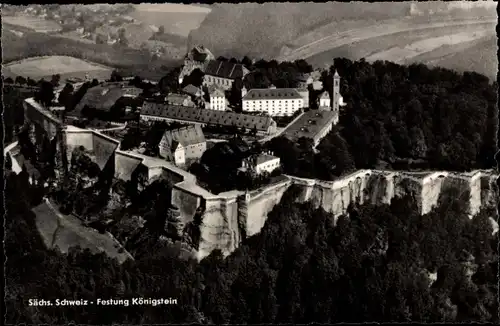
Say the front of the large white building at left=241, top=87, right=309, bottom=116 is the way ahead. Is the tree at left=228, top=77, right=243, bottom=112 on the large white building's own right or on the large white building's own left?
on the large white building's own right

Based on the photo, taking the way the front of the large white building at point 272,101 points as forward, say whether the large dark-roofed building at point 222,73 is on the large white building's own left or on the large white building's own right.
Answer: on the large white building's own right

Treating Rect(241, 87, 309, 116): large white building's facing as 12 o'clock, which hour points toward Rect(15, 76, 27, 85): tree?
The tree is roughly at 3 o'clock from the large white building.

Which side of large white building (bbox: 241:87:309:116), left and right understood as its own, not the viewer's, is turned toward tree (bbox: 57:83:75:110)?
right

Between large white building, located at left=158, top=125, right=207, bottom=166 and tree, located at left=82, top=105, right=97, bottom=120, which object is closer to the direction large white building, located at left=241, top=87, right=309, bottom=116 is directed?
the large white building

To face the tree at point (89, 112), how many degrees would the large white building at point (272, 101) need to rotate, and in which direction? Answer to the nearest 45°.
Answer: approximately 90° to its right

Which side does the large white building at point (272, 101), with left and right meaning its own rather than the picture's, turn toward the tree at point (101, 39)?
back

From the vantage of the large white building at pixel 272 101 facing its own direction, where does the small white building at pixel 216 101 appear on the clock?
the small white building at pixel 216 101 is roughly at 3 o'clock from the large white building at pixel 272 101.

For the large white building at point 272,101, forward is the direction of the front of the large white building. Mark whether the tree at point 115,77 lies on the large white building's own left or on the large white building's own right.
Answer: on the large white building's own right

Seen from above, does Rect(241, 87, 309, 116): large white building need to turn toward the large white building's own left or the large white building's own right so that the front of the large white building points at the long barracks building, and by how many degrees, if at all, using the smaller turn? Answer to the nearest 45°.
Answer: approximately 45° to the large white building's own right

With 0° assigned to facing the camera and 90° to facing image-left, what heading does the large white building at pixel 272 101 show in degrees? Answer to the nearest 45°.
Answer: approximately 0°

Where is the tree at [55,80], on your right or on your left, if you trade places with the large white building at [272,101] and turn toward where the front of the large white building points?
on your right

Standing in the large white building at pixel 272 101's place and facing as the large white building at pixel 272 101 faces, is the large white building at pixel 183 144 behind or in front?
in front

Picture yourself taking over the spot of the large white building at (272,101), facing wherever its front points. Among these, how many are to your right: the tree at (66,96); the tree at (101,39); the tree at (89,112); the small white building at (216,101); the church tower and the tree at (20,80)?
5
